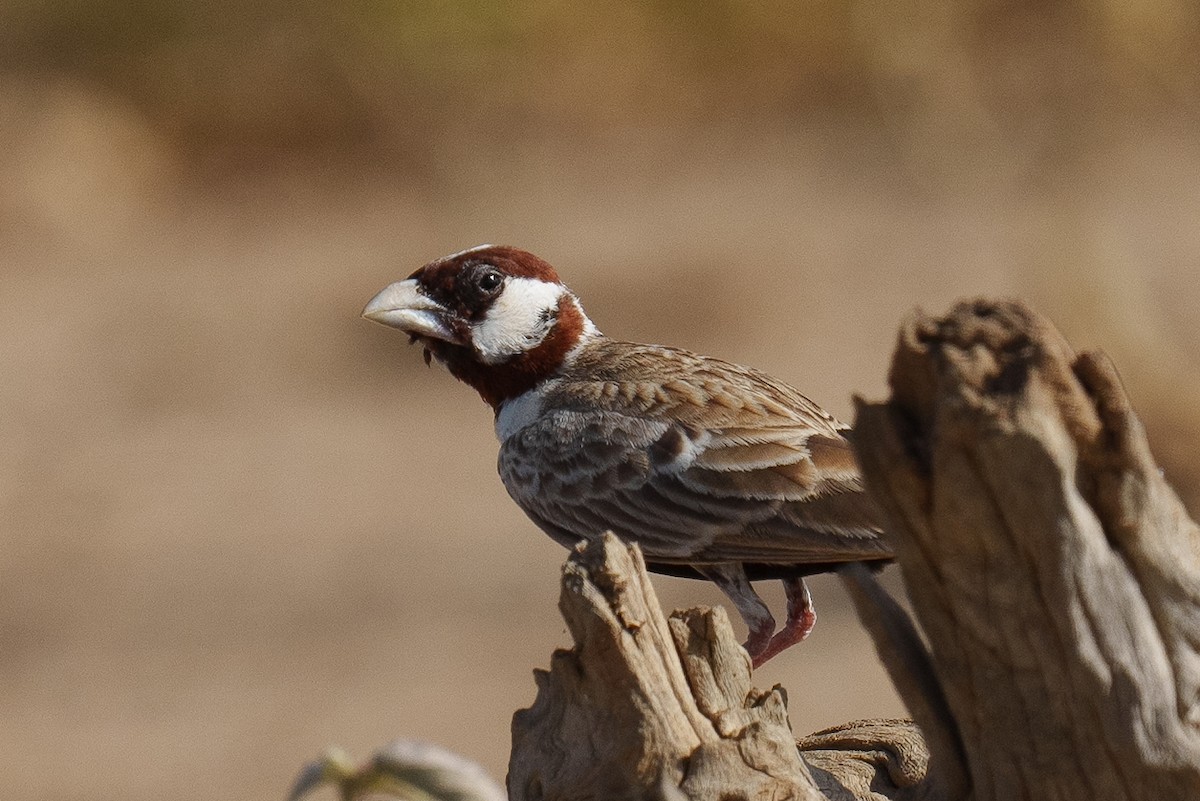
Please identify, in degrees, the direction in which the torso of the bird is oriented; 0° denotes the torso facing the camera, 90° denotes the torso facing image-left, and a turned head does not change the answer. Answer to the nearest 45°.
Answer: approximately 90°
